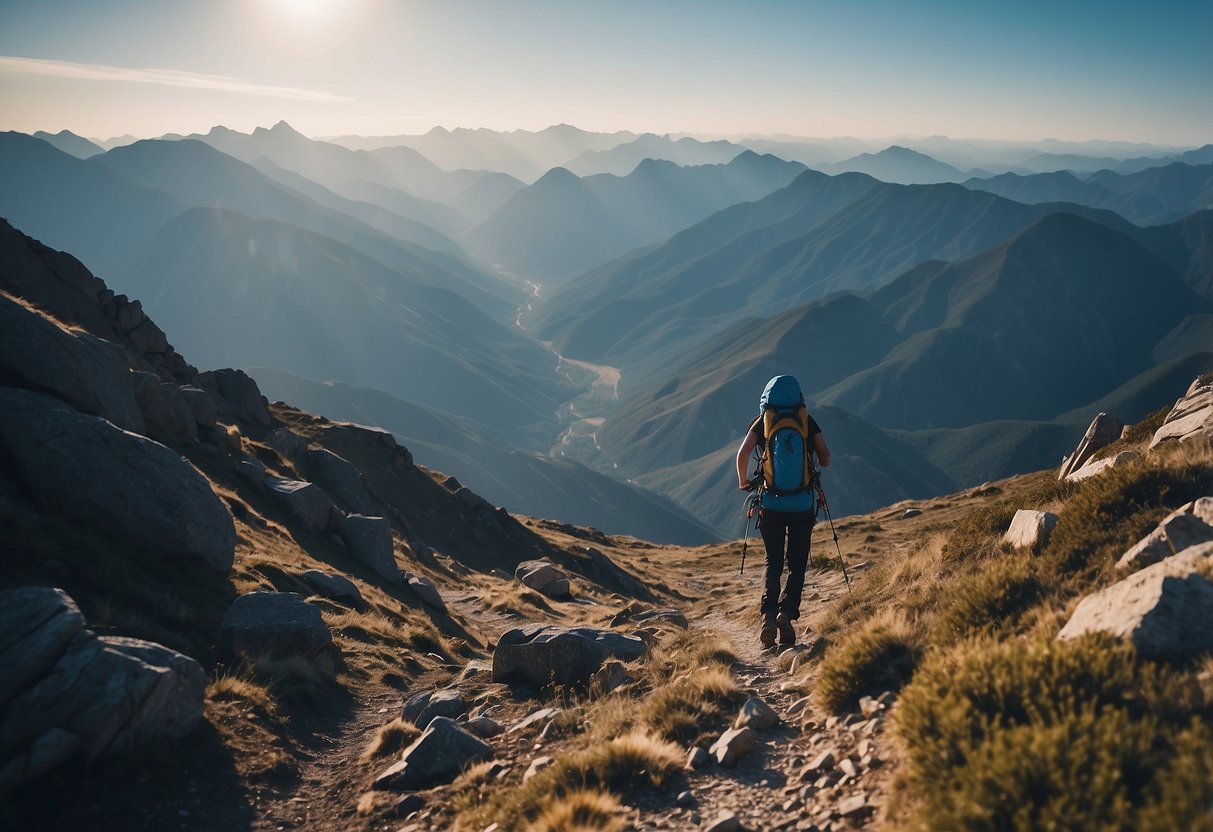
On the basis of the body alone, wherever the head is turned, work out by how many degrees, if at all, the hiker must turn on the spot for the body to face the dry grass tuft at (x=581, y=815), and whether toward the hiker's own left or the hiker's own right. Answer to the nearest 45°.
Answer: approximately 180°

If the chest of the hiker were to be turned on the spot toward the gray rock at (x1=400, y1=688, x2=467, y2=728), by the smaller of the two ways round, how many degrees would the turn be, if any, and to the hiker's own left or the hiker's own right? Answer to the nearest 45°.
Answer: approximately 90° to the hiker's own left

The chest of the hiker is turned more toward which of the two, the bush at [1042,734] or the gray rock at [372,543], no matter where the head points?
the gray rock

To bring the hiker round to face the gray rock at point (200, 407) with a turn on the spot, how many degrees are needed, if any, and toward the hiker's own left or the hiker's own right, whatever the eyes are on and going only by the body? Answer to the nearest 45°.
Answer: approximately 45° to the hiker's own left

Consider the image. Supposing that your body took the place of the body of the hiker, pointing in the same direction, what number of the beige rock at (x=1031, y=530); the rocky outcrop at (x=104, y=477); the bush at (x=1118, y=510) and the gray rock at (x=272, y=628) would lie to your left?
2

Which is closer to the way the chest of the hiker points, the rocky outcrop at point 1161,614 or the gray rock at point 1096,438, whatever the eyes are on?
the gray rock

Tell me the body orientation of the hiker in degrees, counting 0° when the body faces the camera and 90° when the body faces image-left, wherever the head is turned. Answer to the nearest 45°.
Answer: approximately 180°

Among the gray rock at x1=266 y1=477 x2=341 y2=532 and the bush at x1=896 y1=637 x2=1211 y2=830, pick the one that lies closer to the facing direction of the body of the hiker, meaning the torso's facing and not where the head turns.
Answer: the gray rock
